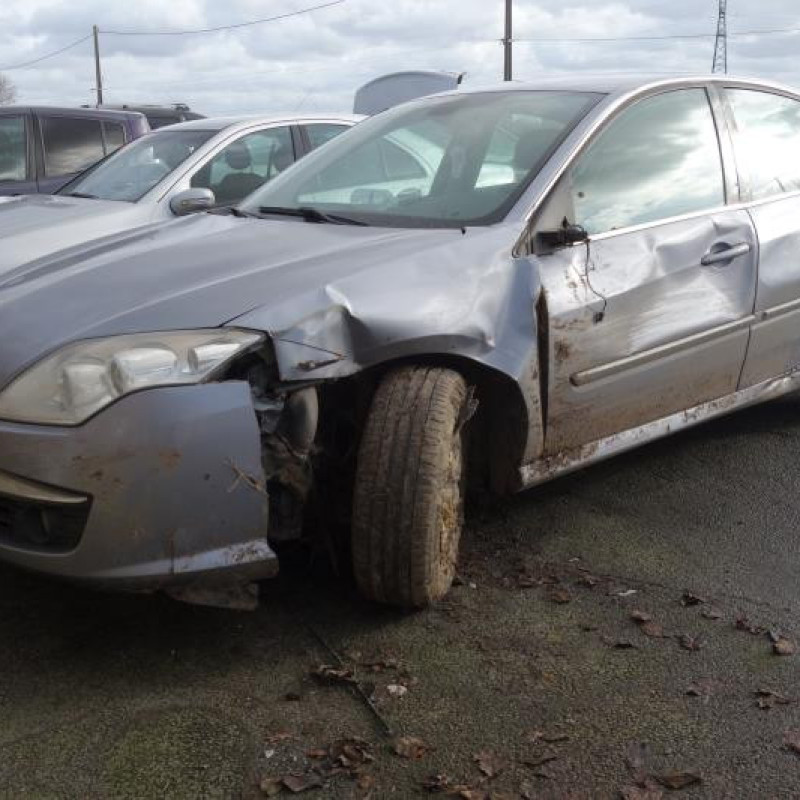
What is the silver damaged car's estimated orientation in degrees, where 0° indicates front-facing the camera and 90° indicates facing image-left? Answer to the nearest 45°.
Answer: approximately 45°

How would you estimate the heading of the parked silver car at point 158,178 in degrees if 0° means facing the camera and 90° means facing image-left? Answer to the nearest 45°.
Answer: approximately 45°

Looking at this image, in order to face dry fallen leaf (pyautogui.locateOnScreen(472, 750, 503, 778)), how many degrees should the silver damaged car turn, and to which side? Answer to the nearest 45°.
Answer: approximately 45° to its left

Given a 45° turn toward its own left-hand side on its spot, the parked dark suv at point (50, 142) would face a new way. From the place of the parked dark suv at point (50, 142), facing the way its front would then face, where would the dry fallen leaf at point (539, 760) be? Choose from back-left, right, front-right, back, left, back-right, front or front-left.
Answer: front-left

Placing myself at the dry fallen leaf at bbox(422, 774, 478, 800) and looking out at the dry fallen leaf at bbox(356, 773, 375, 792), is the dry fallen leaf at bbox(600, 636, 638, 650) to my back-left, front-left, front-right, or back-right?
back-right

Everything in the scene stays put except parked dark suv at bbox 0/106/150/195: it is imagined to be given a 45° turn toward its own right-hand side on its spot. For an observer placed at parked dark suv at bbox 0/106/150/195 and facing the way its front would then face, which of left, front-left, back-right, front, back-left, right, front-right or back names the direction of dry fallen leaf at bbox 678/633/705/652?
back-left

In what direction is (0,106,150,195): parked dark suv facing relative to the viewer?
to the viewer's left

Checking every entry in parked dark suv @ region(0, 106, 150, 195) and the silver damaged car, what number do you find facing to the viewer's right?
0

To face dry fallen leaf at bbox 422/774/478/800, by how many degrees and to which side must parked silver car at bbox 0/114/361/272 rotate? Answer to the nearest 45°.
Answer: approximately 45° to its left

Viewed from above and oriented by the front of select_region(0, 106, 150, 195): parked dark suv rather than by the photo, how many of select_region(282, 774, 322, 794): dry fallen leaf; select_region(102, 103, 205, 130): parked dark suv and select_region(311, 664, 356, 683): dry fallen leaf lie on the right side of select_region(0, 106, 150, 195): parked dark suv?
1

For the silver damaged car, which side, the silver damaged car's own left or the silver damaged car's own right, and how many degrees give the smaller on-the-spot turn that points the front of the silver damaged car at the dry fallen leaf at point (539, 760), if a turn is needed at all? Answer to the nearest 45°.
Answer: approximately 45° to the silver damaged car's own left

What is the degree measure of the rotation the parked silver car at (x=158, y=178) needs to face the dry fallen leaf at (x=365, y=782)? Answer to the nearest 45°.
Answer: approximately 45° to its left

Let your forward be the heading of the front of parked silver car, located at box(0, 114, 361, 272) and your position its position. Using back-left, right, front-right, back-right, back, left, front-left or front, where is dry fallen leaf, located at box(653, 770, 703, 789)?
front-left

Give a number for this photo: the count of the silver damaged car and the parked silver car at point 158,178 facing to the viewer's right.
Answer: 0

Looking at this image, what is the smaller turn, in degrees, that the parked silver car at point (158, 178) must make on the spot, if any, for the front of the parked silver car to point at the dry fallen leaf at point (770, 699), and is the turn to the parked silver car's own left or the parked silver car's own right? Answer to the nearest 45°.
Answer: approximately 45° to the parked silver car's own left
